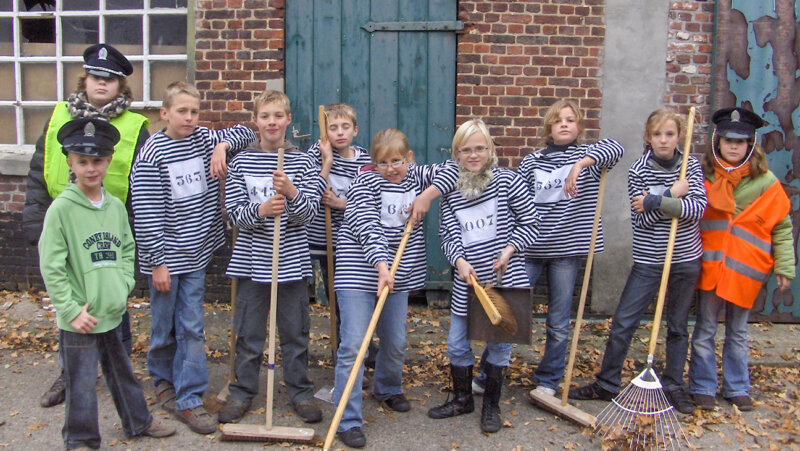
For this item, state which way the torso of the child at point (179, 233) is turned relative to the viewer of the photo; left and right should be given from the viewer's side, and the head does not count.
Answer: facing the viewer and to the right of the viewer

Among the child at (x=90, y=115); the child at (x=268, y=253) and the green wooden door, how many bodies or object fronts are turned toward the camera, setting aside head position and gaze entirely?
3

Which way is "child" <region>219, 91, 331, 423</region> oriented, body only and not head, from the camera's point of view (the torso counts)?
toward the camera

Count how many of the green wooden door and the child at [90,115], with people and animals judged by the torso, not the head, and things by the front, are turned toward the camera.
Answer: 2

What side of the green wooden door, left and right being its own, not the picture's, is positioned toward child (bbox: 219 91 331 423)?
front

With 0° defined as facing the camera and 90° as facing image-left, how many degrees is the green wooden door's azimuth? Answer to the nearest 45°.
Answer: approximately 0°

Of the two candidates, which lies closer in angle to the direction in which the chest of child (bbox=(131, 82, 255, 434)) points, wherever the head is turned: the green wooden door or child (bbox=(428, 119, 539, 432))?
the child

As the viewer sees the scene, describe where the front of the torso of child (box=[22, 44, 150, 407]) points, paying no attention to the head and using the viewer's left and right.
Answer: facing the viewer
